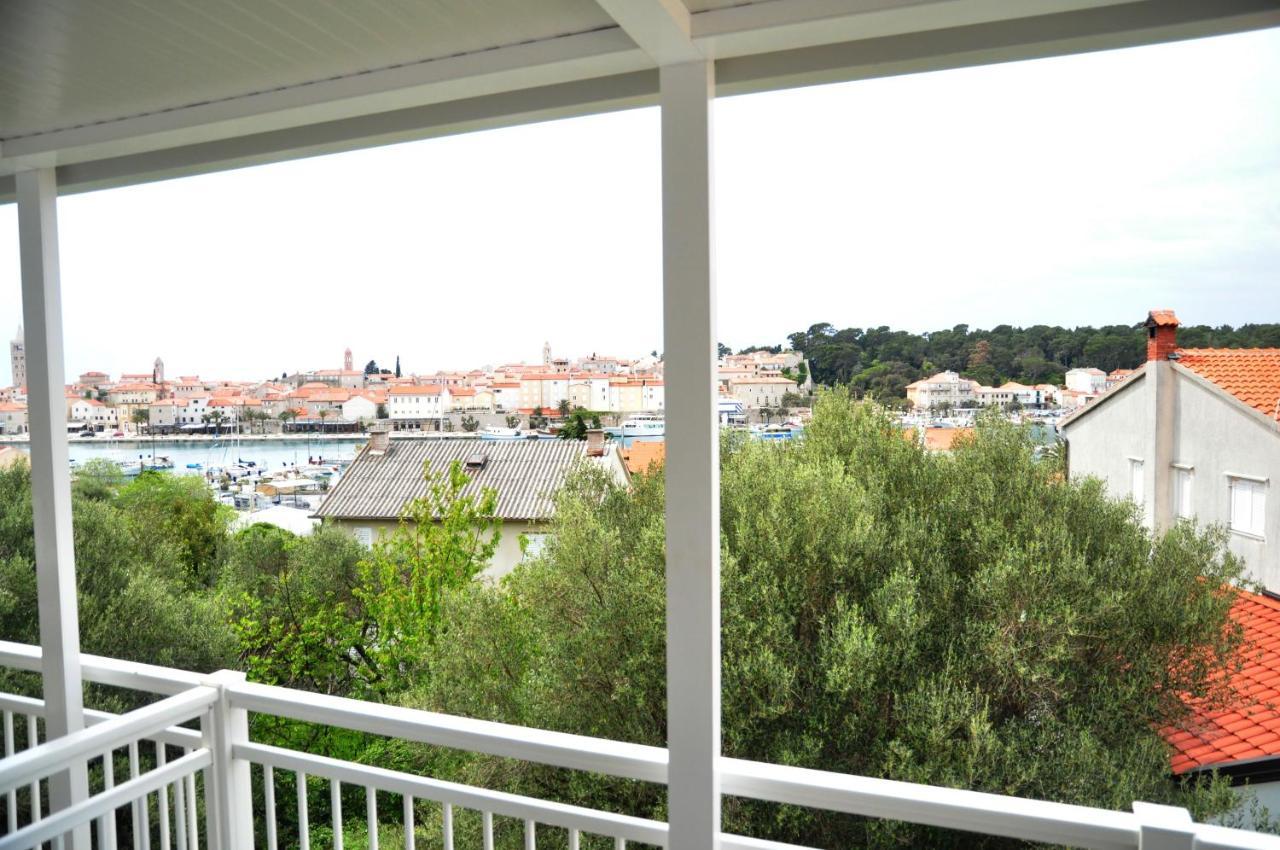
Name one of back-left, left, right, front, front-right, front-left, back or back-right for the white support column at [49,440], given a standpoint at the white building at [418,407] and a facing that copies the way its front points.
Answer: front

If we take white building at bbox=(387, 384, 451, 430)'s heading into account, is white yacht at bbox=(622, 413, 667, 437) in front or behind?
in front

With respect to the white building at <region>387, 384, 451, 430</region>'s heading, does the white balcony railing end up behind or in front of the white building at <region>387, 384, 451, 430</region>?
in front

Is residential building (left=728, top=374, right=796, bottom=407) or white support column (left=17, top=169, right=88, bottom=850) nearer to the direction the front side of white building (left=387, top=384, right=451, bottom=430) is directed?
the white support column

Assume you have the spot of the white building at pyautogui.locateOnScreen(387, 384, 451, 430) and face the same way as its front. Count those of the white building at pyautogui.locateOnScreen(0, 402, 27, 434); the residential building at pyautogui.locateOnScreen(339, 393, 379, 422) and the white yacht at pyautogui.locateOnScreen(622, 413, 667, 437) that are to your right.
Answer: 2

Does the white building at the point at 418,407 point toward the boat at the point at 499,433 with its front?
no

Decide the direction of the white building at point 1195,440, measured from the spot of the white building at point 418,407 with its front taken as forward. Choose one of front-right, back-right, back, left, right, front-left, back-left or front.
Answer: front-left

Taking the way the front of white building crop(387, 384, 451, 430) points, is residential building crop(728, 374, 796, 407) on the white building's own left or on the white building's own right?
on the white building's own left

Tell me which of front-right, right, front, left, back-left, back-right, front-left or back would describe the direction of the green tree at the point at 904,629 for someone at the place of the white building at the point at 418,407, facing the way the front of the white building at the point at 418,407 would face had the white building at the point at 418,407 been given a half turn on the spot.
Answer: back-right

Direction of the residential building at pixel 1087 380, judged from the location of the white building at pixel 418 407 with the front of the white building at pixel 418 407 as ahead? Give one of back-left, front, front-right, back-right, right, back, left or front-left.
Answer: front-left

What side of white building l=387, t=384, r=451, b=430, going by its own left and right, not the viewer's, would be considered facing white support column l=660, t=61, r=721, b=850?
front

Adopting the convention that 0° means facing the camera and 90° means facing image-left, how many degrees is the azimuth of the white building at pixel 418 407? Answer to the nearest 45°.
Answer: approximately 0°

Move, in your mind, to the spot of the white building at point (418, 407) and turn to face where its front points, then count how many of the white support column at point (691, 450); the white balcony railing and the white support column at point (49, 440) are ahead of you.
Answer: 3

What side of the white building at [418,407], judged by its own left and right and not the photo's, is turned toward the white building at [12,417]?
right
